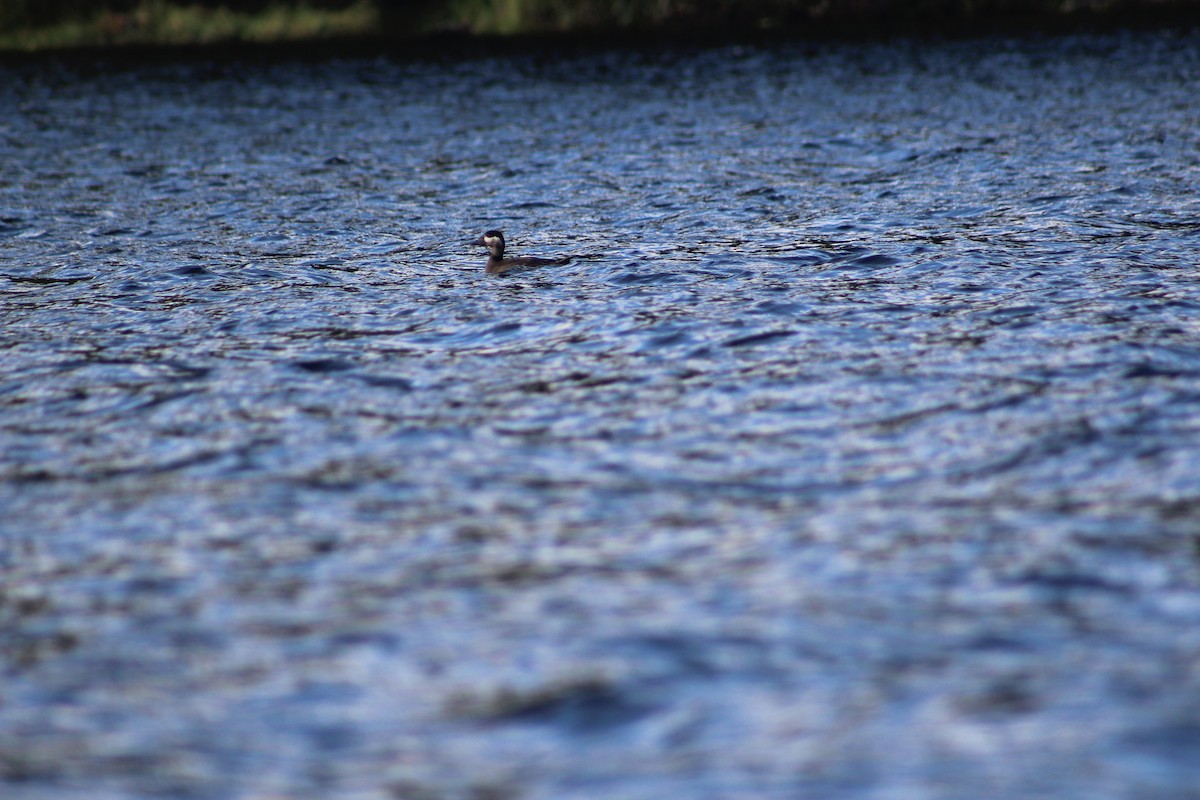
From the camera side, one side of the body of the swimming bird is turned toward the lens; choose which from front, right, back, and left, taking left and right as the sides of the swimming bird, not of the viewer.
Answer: left
